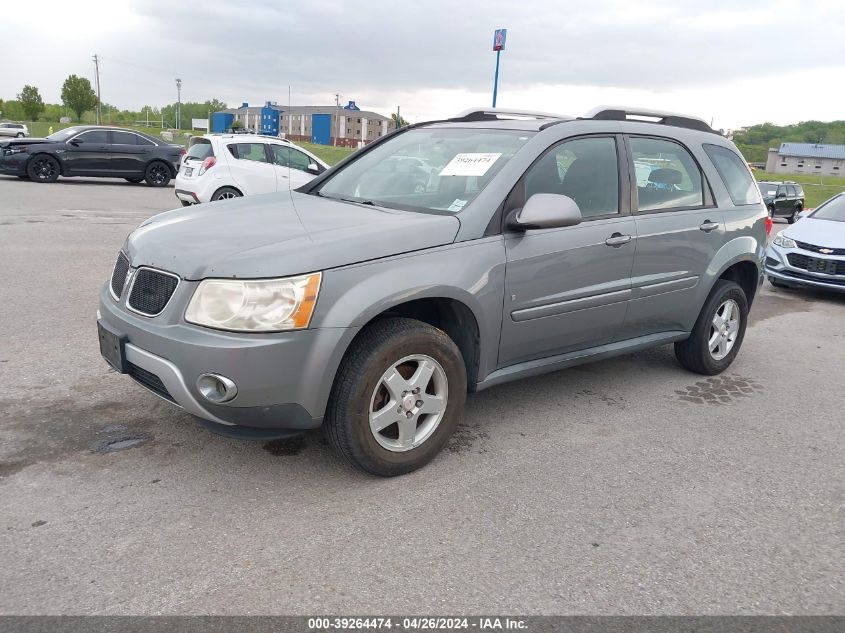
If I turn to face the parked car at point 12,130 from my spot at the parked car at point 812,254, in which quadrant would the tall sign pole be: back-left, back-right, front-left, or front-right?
front-right

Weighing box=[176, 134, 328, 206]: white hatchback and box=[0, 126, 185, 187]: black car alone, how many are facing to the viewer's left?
1

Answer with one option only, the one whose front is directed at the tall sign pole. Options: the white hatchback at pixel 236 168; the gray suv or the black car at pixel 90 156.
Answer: the white hatchback

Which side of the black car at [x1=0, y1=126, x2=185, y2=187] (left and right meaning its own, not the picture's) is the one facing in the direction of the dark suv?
back

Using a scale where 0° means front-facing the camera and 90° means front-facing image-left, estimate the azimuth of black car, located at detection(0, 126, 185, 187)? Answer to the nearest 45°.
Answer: approximately 90°

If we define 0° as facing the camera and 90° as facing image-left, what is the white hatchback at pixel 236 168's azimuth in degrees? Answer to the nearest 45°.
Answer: approximately 225°

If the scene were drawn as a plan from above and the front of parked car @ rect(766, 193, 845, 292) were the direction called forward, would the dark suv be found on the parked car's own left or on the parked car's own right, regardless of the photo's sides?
on the parked car's own right

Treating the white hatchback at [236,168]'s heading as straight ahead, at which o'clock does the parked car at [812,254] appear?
The parked car is roughly at 3 o'clock from the white hatchback.

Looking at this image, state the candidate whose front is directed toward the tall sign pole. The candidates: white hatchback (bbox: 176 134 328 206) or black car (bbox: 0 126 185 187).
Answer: the white hatchback

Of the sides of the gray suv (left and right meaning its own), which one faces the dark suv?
back

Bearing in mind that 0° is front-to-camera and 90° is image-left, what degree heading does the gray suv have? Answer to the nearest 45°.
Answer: approximately 45°

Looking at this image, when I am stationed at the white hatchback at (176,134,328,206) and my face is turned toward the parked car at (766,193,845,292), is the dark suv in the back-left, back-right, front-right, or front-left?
front-left

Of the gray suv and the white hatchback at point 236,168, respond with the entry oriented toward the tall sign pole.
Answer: the white hatchback

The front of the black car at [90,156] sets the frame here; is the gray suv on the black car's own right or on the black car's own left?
on the black car's own left

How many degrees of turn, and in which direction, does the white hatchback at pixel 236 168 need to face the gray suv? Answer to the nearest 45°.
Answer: approximately 135° to its right

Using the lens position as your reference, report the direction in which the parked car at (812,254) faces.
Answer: facing the viewer and to the left of the viewer

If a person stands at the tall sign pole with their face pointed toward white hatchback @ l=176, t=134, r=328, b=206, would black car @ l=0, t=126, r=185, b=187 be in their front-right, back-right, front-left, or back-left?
front-right

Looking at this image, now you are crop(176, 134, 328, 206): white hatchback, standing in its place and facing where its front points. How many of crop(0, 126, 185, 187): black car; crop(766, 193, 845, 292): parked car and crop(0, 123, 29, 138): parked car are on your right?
1

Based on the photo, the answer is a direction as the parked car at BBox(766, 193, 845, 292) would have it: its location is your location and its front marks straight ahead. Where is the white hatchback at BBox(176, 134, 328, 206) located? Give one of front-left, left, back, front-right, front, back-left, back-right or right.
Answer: front-right
